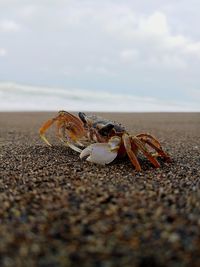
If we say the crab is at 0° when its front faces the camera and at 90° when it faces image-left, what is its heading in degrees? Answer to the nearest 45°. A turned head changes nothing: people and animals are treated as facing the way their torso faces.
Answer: approximately 45°
